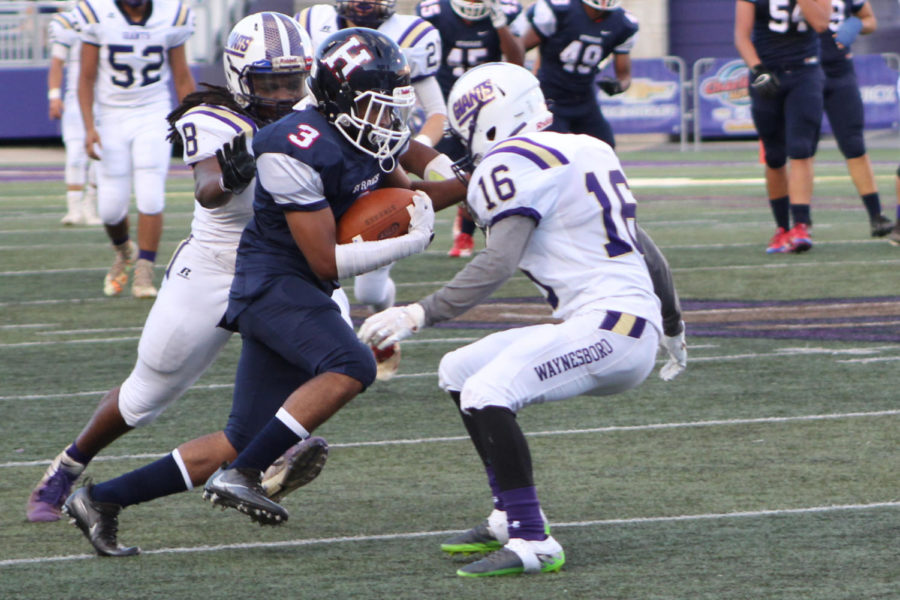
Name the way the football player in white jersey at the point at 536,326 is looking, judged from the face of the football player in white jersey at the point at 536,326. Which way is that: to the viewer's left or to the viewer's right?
to the viewer's left

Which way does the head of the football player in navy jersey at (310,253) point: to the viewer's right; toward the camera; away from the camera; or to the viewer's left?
to the viewer's right

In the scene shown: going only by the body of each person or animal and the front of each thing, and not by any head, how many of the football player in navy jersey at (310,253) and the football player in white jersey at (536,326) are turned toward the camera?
0

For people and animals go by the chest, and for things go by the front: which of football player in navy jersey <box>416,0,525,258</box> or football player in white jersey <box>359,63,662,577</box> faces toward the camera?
the football player in navy jersey

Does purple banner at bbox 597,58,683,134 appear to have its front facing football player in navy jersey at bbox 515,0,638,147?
yes

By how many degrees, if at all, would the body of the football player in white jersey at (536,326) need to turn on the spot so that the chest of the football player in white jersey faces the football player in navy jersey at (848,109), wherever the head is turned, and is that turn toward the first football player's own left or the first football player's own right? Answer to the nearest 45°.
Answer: approximately 90° to the first football player's own right

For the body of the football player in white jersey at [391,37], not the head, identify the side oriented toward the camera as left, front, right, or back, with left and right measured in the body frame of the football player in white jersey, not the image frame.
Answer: front

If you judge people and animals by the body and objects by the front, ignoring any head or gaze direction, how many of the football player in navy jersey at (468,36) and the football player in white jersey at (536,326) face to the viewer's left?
1

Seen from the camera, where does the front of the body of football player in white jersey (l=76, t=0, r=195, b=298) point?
toward the camera

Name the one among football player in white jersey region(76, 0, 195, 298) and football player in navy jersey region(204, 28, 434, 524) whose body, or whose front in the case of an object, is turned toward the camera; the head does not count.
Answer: the football player in white jersey

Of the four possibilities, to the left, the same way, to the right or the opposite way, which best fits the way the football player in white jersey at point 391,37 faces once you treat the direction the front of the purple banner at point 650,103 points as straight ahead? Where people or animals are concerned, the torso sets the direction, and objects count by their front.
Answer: the same way
